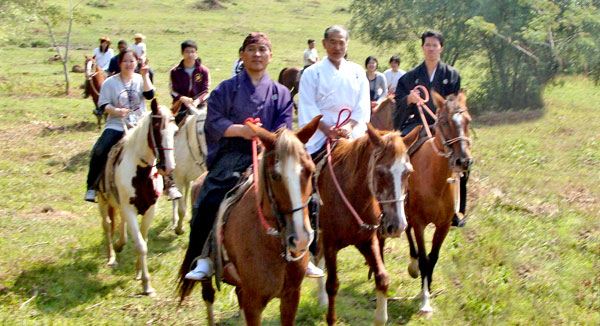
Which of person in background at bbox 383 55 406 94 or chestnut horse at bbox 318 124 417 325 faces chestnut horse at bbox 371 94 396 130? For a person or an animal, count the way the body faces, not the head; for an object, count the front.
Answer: the person in background

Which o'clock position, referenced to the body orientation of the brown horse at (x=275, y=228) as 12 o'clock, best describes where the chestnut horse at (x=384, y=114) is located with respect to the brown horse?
The chestnut horse is roughly at 8 o'clock from the brown horse.

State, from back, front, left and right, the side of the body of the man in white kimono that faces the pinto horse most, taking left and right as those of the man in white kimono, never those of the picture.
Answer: right

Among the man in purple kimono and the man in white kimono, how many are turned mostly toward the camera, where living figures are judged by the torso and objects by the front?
2

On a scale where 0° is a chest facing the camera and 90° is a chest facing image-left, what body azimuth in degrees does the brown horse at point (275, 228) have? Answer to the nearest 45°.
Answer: approximately 315°

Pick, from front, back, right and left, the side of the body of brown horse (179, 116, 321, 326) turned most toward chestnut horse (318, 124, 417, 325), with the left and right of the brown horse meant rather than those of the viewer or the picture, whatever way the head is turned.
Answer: left

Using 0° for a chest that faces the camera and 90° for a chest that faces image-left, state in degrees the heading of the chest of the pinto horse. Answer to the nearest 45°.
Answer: approximately 315°

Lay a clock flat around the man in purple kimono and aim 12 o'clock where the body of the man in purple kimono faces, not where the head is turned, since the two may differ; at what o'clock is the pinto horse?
The pinto horse is roughly at 5 o'clock from the man in purple kimono.

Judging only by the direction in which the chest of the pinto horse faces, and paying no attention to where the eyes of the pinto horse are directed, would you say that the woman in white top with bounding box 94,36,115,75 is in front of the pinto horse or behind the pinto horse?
behind
